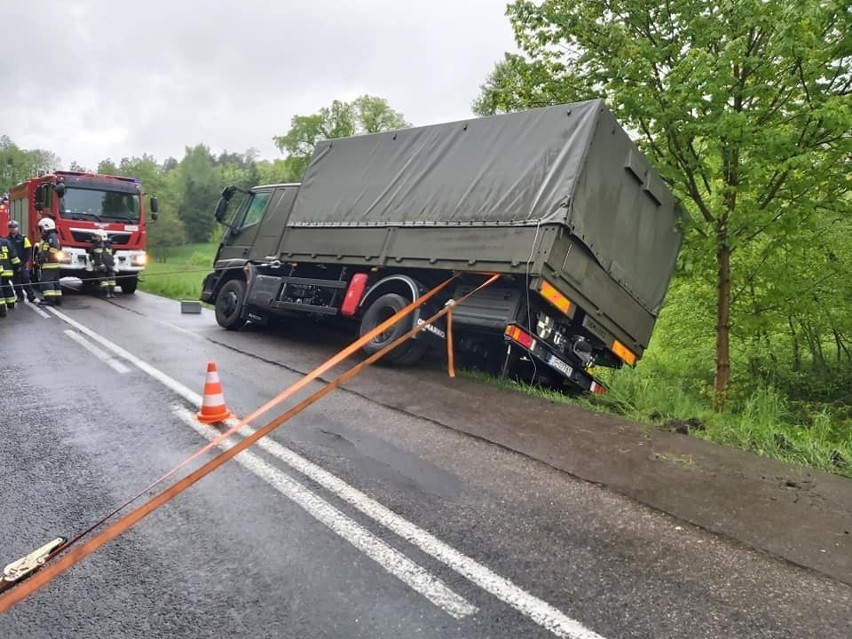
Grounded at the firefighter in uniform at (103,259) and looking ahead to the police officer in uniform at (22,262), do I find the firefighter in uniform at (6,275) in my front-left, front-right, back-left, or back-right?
front-left

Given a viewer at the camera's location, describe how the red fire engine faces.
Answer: facing the viewer and to the right of the viewer

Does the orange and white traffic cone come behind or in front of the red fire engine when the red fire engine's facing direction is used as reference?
in front

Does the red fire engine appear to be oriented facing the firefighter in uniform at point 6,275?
no

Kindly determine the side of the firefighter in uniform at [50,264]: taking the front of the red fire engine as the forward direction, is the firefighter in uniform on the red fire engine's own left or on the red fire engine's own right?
on the red fire engine's own right
